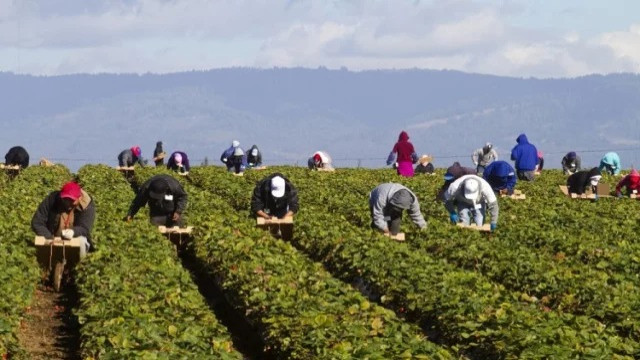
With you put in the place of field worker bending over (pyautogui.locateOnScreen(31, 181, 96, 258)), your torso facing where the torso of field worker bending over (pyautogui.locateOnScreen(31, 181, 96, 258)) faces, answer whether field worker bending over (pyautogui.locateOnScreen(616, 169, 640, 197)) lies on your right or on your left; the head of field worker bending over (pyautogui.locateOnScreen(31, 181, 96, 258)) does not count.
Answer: on your left

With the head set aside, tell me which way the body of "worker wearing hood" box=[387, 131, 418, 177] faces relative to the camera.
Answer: away from the camera

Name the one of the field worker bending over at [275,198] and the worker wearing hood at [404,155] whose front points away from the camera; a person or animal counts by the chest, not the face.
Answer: the worker wearing hood

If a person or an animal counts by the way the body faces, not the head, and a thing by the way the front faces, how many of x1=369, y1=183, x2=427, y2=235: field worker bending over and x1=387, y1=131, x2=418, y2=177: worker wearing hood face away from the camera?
1

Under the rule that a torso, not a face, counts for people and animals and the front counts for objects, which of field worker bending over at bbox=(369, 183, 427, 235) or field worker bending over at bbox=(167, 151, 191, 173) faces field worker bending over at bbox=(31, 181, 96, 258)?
field worker bending over at bbox=(167, 151, 191, 173)

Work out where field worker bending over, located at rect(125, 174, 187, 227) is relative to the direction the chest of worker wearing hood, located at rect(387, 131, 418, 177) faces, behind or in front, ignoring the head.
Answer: behind
